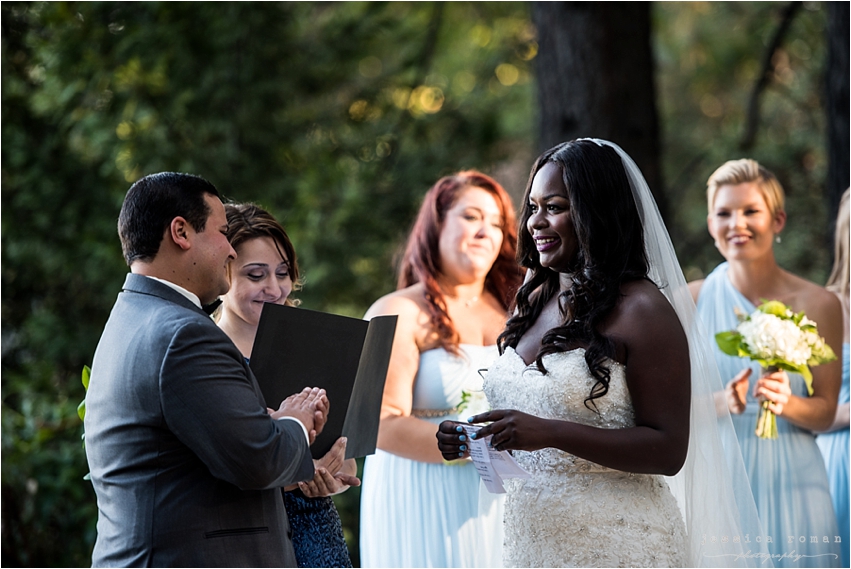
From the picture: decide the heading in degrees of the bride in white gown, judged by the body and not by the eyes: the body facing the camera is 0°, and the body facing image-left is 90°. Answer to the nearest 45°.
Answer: approximately 45°

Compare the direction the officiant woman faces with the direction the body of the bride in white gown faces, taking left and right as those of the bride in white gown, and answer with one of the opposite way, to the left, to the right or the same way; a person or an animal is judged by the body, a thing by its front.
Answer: to the left

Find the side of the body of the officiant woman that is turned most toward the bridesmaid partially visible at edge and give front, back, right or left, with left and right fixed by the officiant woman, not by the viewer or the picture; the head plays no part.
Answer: left

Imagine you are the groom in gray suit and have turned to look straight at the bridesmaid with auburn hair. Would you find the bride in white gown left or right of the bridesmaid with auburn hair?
right

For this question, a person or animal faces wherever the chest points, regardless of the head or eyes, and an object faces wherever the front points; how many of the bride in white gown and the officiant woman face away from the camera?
0

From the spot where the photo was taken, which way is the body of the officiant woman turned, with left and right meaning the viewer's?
facing the viewer and to the right of the viewer

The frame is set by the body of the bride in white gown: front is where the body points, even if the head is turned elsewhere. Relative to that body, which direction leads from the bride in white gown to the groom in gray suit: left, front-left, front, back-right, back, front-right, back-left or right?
front

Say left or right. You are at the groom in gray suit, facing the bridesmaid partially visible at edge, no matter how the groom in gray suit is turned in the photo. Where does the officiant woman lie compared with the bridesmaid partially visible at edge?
left

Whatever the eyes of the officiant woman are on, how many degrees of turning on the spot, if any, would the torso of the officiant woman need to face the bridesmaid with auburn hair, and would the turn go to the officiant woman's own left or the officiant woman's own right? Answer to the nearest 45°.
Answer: approximately 90° to the officiant woman's own left

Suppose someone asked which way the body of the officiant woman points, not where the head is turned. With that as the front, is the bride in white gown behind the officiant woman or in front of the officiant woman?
in front

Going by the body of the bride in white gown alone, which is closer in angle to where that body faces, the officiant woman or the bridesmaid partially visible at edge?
the officiant woman
